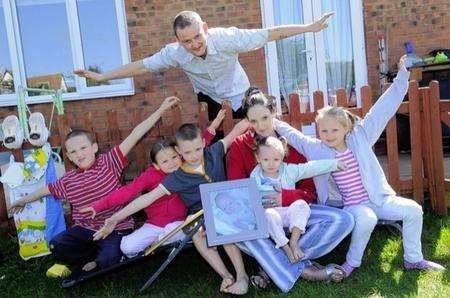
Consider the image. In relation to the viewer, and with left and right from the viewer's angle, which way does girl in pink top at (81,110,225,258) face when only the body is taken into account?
facing the viewer

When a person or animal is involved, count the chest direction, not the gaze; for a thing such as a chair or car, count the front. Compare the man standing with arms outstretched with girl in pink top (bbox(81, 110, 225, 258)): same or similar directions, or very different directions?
same or similar directions

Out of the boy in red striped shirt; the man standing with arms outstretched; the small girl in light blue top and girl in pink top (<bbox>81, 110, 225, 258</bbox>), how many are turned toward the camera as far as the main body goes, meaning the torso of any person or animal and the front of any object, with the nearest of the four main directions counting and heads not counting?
4

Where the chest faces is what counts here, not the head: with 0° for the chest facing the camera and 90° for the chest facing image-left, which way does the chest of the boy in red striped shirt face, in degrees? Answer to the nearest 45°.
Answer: approximately 0°

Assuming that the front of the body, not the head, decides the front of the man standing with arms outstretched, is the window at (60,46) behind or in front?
behind

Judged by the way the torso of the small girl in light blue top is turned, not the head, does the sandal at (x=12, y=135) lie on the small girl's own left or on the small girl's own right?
on the small girl's own right

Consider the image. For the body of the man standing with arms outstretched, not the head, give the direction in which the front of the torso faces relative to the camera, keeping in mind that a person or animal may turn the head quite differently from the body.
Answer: toward the camera

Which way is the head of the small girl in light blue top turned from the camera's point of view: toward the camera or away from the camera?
toward the camera

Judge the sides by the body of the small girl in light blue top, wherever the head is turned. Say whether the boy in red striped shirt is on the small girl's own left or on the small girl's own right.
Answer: on the small girl's own right

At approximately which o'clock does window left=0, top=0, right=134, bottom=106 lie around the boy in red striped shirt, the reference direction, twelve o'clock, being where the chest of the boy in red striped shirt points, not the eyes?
The window is roughly at 6 o'clock from the boy in red striped shirt.

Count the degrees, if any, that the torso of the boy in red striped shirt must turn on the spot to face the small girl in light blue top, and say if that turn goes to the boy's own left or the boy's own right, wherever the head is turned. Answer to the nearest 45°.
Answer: approximately 45° to the boy's own left

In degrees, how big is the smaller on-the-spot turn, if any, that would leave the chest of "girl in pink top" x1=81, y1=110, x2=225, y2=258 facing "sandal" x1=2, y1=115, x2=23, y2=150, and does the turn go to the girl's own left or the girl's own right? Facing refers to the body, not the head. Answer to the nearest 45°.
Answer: approximately 135° to the girl's own right

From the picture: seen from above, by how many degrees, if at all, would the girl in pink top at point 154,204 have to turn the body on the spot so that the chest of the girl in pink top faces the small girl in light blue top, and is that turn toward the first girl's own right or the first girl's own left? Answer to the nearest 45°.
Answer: approximately 90° to the first girl's own left

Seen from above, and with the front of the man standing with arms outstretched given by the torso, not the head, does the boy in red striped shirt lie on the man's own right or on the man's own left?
on the man's own right
